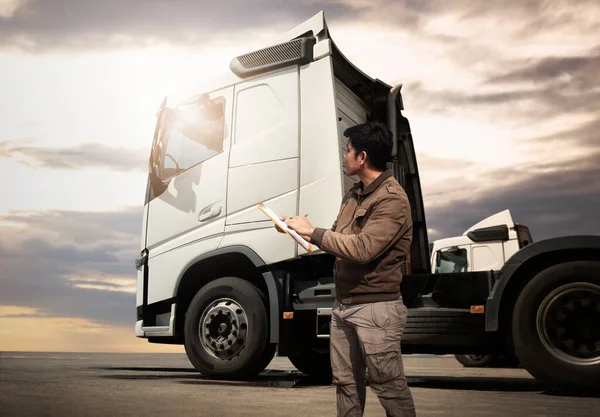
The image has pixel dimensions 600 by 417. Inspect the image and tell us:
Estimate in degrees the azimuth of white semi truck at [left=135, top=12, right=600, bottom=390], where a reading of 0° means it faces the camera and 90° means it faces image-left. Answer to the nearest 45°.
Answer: approximately 135°

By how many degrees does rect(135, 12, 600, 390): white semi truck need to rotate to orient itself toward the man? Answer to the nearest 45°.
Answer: approximately 135° to its left
